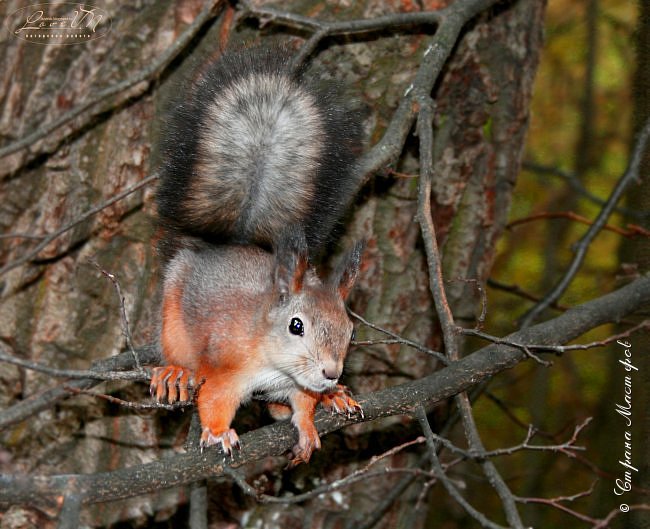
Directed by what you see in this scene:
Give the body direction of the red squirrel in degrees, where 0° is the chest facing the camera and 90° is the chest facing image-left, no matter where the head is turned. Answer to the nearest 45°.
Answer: approximately 315°

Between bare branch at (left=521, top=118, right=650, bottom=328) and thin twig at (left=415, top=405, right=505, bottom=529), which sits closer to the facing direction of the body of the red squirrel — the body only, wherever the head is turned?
the thin twig

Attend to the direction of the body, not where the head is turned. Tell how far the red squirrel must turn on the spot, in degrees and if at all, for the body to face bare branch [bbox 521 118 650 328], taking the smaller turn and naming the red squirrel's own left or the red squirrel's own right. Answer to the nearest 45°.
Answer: approximately 90° to the red squirrel's own left
